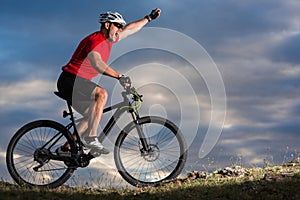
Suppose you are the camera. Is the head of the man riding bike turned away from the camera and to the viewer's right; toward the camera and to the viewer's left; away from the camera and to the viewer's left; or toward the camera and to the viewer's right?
toward the camera and to the viewer's right

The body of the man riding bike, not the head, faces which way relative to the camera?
to the viewer's right
